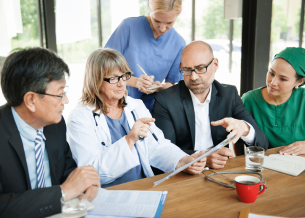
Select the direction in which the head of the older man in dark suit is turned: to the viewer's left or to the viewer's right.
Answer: to the viewer's right

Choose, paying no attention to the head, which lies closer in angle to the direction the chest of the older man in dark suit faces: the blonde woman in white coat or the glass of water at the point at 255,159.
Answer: the glass of water

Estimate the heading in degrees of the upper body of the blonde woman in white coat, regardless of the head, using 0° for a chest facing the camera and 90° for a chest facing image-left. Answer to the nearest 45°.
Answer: approximately 315°

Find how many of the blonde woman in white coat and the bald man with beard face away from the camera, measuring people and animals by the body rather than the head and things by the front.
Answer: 0

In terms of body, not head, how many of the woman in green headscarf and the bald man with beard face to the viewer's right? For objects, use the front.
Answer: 0

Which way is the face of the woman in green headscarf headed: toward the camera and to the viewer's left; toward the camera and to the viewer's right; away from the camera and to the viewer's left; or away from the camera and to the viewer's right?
toward the camera and to the viewer's left

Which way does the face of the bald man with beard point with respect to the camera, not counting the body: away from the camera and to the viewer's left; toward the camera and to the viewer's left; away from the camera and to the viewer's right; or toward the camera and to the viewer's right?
toward the camera and to the viewer's left

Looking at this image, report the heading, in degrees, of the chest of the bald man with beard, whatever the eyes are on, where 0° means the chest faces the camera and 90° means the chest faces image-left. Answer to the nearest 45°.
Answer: approximately 0°

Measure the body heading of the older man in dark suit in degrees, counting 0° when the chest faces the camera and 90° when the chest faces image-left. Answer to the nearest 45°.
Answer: approximately 315°

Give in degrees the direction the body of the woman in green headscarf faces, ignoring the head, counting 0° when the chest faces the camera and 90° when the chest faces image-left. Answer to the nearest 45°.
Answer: approximately 45°

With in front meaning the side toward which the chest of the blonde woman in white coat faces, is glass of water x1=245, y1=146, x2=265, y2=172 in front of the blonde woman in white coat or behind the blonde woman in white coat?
in front

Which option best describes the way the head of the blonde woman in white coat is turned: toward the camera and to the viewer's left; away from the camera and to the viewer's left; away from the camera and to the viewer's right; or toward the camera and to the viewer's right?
toward the camera and to the viewer's right

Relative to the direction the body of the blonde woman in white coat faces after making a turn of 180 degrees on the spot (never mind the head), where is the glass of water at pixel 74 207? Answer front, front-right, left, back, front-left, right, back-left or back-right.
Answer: back-left
